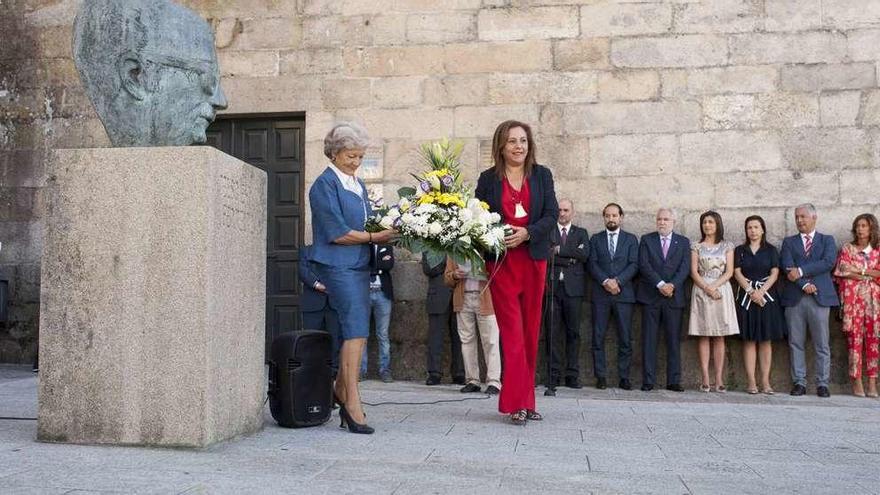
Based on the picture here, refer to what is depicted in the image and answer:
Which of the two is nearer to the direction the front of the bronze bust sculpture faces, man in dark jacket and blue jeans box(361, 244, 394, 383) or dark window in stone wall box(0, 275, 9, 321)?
the man in dark jacket and blue jeans

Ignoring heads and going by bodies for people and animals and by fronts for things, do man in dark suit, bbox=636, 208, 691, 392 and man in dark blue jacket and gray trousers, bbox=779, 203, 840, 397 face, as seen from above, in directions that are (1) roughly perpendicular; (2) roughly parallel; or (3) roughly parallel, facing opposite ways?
roughly parallel

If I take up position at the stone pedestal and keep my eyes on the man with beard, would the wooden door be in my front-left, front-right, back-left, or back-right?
front-left

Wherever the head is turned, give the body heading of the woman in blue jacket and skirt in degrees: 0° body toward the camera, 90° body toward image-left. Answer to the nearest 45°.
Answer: approximately 315°

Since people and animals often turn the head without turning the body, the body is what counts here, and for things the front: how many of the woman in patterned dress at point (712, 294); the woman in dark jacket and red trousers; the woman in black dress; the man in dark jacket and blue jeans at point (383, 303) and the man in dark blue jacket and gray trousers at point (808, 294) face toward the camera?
5

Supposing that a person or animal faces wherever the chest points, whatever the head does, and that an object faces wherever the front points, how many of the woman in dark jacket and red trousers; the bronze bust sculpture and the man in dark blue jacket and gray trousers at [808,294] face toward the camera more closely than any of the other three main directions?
2

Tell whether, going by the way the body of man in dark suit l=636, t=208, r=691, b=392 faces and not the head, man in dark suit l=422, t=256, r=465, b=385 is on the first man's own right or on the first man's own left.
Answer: on the first man's own right

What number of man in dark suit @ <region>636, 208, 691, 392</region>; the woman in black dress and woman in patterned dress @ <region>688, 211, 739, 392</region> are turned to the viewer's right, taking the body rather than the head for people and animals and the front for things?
0

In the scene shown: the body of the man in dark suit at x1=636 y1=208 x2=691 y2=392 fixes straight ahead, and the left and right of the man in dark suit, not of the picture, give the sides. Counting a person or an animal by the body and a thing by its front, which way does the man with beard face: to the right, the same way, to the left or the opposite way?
the same way

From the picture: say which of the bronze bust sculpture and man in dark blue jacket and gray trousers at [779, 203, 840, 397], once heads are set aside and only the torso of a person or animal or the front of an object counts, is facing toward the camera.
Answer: the man in dark blue jacket and gray trousers

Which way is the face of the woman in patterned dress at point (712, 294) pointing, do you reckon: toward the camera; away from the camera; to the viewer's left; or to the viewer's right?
toward the camera

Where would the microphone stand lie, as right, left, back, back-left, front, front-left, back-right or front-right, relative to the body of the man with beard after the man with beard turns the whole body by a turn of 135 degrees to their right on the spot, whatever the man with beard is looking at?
left

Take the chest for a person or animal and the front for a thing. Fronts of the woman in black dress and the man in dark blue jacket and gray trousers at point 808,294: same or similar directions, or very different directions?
same or similar directions

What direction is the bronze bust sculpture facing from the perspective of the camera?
to the viewer's right

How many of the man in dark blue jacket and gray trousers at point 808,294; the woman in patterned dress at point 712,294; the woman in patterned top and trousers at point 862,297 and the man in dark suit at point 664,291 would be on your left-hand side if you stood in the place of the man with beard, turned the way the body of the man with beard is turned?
4

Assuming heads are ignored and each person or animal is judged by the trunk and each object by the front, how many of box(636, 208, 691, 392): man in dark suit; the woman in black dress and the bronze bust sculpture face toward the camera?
2

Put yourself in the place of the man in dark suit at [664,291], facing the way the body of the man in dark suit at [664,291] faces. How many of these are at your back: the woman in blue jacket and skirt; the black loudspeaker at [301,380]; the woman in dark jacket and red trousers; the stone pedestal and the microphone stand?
0

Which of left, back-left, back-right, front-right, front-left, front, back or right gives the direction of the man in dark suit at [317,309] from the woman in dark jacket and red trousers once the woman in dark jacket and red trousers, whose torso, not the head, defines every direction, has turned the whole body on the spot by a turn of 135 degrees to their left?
left

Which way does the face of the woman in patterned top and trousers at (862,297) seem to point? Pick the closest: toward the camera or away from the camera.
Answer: toward the camera

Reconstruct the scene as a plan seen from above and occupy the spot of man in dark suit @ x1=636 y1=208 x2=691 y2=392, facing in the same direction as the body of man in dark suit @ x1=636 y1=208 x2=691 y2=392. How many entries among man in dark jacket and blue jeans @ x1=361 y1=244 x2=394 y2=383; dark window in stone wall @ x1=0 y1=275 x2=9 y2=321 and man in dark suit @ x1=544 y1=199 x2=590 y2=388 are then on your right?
3

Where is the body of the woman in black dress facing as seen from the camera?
toward the camera

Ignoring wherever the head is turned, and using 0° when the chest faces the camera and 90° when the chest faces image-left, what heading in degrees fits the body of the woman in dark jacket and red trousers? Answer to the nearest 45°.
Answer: approximately 0°

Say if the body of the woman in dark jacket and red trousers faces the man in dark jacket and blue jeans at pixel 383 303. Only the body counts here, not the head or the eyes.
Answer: no
